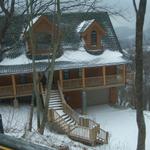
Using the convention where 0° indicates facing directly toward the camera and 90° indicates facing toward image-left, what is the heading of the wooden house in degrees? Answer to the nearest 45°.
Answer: approximately 0°

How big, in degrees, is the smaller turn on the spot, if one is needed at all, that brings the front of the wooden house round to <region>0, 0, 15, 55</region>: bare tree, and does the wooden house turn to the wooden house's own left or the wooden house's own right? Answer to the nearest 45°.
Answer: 0° — it already faces it
